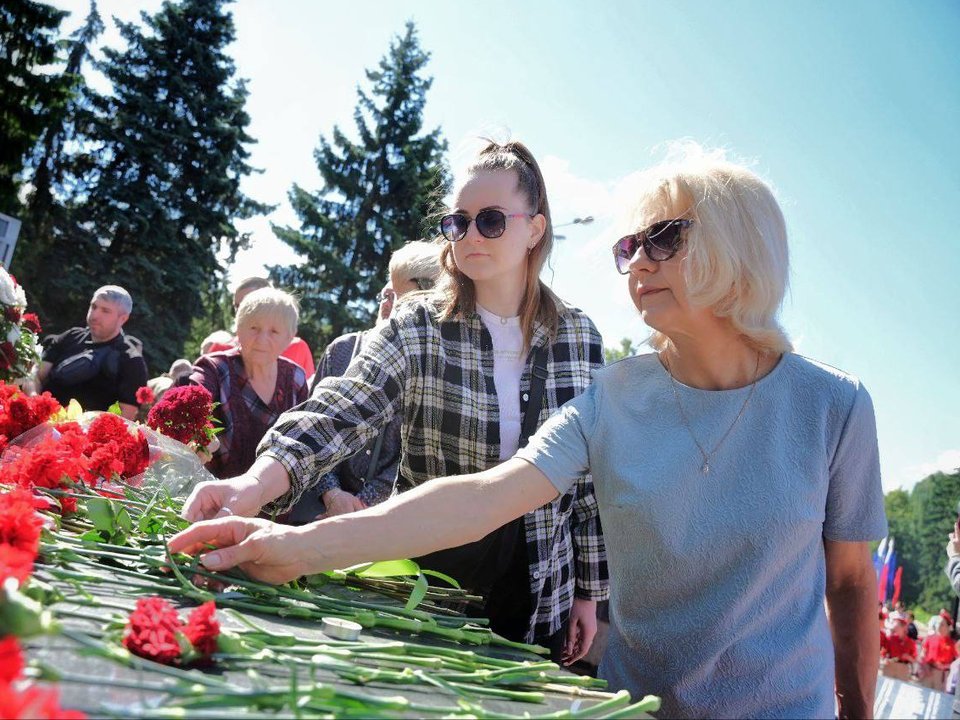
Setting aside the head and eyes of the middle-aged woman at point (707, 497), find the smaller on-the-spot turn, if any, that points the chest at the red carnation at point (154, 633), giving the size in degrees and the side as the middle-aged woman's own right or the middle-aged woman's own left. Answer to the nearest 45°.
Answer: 0° — they already face it

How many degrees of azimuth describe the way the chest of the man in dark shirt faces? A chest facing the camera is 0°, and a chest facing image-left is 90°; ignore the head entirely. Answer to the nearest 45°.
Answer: approximately 45°

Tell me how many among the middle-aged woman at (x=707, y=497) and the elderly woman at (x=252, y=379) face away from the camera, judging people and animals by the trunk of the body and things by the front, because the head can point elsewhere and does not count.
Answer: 0

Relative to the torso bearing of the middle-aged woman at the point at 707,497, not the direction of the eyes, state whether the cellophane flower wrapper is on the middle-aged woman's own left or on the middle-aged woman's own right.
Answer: on the middle-aged woman's own right

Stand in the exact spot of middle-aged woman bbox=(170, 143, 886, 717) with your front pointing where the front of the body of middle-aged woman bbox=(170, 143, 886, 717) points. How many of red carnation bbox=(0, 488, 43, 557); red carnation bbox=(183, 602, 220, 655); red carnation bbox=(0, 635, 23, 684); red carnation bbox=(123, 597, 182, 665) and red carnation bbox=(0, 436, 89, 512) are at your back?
0

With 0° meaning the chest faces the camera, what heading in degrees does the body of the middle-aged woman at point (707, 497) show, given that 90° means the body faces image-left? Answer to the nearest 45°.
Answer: approximately 45°

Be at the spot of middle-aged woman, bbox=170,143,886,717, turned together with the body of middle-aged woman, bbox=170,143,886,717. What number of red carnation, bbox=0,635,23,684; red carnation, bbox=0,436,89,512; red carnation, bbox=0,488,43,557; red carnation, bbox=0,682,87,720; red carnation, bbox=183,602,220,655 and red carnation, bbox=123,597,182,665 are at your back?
0

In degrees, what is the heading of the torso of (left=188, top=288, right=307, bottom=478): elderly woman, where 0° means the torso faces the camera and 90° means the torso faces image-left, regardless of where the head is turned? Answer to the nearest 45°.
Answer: approximately 0°

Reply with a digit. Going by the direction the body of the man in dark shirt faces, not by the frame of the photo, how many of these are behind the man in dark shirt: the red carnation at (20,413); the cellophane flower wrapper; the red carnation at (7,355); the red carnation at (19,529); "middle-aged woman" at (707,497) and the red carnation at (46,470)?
0

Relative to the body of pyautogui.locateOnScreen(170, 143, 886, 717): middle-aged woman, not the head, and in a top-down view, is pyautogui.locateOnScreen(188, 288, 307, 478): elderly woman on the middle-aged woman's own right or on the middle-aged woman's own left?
on the middle-aged woman's own right

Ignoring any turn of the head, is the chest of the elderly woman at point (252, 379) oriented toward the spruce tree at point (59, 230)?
no

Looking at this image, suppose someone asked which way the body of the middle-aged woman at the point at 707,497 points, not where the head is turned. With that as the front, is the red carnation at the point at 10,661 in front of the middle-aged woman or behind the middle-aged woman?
in front

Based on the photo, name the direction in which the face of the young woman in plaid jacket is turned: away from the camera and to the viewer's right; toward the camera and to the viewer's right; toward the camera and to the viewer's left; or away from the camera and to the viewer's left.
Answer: toward the camera and to the viewer's left

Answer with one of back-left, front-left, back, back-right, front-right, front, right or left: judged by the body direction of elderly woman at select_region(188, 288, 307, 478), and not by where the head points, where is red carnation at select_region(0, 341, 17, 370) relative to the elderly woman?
front-right

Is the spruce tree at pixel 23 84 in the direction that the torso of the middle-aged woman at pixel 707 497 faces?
no

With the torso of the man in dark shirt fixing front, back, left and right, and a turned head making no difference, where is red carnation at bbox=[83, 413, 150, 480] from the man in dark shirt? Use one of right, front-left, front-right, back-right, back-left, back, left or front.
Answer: front-left
